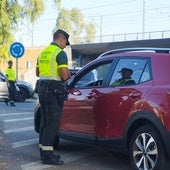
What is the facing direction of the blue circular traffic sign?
toward the camera

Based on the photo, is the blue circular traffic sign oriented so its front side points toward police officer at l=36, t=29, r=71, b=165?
yes

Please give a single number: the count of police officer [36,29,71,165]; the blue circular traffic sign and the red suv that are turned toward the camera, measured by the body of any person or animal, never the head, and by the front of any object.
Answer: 1

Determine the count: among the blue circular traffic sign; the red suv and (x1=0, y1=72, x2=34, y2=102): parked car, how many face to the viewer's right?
1

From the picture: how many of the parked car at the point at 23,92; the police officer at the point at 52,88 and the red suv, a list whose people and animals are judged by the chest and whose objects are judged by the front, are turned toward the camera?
0

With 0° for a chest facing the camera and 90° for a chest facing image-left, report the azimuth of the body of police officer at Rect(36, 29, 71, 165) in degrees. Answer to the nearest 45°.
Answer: approximately 225°

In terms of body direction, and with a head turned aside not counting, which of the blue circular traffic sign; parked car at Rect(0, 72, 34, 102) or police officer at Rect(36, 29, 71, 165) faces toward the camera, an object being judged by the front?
the blue circular traffic sign

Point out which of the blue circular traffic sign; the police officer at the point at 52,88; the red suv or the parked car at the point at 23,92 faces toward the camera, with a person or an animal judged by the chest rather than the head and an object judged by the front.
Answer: the blue circular traffic sign

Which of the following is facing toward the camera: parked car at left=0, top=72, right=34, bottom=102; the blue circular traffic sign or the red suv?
the blue circular traffic sign

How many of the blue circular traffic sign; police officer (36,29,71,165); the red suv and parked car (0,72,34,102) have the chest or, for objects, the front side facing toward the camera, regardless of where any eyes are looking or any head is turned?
1

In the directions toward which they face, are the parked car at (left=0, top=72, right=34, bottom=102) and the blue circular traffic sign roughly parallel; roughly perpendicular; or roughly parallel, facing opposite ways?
roughly perpendicular

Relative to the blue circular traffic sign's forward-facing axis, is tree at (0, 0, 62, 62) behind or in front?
behind

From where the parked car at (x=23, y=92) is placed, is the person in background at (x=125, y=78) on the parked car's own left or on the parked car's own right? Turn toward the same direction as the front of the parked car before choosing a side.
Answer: on the parked car's own right

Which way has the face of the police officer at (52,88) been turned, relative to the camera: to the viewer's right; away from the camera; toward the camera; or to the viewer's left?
to the viewer's right
